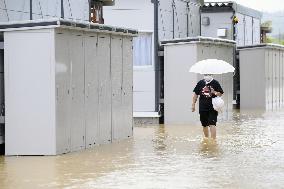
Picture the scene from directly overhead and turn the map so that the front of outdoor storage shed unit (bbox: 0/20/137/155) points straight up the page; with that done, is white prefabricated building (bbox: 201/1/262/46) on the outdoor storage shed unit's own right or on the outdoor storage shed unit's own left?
on the outdoor storage shed unit's own left

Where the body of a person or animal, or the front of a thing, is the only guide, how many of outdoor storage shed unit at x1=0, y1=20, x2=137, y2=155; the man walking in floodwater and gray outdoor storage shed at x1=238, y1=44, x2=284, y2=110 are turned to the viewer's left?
0

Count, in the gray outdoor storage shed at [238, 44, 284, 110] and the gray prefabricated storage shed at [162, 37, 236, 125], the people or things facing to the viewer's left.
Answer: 0

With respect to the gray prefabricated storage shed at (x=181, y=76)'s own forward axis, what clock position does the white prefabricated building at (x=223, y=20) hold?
the white prefabricated building at (x=223, y=20) is roughly at 8 o'clock from the gray prefabricated storage shed at (x=181, y=76).

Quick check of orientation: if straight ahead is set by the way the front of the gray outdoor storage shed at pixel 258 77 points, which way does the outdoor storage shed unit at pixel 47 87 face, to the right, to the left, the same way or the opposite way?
the same way

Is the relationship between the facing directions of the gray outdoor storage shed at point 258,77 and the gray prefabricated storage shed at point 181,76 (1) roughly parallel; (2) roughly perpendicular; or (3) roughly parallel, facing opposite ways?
roughly parallel

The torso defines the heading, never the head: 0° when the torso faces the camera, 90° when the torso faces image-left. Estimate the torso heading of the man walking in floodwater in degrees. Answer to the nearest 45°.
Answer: approximately 0°

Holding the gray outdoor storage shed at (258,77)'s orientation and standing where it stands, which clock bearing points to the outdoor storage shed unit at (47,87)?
the outdoor storage shed unit at (47,87) is roughly at 2 o'clock from the gray outdoor storage shed at (258,77).

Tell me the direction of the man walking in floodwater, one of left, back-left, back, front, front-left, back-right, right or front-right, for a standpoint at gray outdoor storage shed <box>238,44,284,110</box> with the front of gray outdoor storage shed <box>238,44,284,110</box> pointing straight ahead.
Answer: front-right

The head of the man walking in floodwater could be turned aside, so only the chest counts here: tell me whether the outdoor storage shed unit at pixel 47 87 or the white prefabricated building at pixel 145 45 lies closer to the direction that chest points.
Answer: the outdoor storage shed unit

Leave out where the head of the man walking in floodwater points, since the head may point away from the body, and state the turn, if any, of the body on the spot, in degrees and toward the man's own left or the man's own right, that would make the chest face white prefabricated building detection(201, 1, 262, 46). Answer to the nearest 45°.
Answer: approximately 180°

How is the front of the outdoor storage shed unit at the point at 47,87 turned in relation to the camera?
facing the viewer and to the right of the viewer

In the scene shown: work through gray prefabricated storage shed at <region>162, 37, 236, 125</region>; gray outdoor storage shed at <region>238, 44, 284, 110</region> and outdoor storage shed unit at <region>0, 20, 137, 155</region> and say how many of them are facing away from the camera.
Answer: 0

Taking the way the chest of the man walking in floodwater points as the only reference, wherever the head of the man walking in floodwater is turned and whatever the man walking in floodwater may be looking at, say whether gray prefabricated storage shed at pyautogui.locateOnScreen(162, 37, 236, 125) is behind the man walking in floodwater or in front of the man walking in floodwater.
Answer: behind
